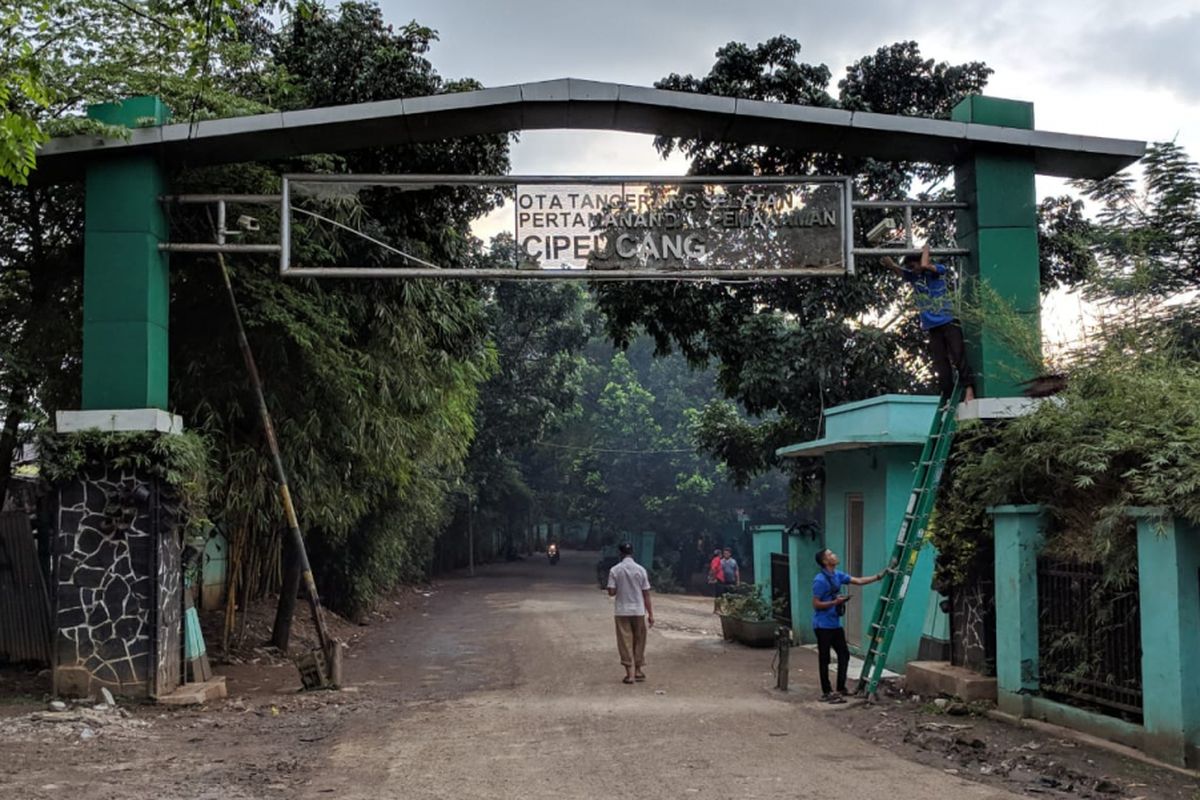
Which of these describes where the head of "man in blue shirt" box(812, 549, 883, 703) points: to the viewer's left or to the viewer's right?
to the viewer's right

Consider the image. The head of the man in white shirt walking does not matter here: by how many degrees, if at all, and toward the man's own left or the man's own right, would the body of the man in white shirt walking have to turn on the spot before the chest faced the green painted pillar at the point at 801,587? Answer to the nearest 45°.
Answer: approximately 45° to the man's own right

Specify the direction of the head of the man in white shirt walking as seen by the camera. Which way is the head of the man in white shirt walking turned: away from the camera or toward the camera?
away from the camera

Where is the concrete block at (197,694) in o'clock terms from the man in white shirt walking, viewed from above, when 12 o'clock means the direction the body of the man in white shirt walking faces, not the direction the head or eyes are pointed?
The concrete block is roughly at 8 o'clock from the man in white shirt walking.

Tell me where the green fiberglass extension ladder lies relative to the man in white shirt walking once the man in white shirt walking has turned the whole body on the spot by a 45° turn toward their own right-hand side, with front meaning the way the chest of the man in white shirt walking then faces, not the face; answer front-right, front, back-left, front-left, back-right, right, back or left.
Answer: right

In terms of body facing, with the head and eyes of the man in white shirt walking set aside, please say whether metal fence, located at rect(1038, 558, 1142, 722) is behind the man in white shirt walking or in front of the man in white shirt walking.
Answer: behind

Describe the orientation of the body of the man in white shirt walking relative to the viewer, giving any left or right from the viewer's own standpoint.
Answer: facing away from the viewer

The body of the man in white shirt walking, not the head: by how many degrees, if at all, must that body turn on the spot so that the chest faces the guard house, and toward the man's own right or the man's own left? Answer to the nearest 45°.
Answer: approximately 45° to the man's own right

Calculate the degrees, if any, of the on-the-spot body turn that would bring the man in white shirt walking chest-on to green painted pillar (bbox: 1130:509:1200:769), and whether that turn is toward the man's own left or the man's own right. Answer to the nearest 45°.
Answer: approximately 135° to the man's own right

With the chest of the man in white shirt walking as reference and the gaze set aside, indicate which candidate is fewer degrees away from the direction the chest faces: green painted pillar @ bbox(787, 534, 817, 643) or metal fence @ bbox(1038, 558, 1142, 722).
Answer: the green painted pillar

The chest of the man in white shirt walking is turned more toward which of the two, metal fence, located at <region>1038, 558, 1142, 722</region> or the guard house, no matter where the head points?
the guard house

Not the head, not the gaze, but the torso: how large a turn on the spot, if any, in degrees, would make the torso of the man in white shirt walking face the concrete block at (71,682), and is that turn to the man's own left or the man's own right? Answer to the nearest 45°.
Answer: approximately 135° to the man's own left

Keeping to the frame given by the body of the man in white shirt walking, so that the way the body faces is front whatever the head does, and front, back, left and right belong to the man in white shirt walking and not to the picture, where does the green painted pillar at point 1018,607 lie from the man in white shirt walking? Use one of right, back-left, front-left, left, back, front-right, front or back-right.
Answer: back-right
